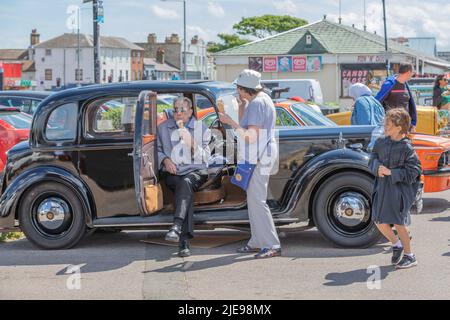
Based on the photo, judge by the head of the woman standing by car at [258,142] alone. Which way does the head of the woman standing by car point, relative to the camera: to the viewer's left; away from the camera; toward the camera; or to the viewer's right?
to the viewer's left

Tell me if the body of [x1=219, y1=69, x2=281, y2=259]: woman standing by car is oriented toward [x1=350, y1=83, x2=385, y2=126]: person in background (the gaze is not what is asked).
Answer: no

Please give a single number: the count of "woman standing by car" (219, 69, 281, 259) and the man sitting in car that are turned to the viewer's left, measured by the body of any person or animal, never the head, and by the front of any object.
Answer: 1

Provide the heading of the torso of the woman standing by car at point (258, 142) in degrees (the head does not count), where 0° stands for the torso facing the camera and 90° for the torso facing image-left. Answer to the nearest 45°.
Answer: approximately 90°

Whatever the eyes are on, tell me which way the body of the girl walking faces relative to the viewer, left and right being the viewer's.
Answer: facing the viewer and to the left of the viewer

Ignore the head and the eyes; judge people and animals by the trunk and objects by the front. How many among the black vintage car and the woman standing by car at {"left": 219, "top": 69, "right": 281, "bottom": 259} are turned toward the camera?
0

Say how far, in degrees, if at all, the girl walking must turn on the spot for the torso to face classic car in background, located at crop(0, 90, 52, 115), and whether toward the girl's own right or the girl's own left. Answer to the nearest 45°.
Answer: approximately 90° to the girl's own right

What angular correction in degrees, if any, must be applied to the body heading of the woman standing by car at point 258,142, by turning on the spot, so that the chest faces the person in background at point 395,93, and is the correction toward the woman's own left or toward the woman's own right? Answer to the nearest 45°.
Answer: approximately 135° to the woman's own right

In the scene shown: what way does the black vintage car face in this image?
to the viewer's right

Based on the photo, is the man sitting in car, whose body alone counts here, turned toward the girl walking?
no

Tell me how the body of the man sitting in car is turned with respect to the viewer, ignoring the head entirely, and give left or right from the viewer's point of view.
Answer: facing the viewer

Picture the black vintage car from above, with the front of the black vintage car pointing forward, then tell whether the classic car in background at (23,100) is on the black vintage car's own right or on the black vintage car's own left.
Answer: on the black vintage car's own left

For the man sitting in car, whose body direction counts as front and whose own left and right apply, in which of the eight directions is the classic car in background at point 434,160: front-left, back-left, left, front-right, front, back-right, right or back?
back-left

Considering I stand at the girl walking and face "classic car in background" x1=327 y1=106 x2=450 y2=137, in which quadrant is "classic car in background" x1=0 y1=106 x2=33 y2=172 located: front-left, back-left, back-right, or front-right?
front-left

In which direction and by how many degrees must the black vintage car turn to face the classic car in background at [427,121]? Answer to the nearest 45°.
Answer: approximately 45° to its left

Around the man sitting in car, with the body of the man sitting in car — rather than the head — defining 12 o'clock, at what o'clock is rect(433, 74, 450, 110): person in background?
The person in background is roughly at 7 o'clock from the man sitting in car.
